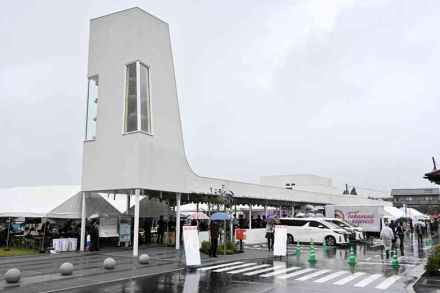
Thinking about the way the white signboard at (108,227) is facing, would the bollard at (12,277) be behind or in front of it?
in front

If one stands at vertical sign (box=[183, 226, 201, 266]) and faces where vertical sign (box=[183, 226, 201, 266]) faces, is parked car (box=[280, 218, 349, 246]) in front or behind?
behind

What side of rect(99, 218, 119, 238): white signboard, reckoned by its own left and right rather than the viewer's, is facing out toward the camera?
front

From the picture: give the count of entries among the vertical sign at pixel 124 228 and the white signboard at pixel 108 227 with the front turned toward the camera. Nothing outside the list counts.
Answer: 2

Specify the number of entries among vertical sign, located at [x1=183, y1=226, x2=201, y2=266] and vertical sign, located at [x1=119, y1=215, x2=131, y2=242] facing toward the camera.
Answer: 2

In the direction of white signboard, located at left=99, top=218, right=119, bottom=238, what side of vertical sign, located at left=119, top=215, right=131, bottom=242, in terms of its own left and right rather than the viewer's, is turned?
right

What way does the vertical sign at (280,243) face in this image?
toward the camera

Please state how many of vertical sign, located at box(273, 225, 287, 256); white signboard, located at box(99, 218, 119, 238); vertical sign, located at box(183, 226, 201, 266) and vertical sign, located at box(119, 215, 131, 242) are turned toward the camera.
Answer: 4

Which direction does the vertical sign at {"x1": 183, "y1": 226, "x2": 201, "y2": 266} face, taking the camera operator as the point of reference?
facing the viewer

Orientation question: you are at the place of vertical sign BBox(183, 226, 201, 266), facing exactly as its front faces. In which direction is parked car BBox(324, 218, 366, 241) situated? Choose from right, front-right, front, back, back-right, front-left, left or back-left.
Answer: back-left

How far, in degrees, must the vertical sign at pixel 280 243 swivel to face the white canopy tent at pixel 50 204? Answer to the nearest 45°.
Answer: approximately 90° to its right
